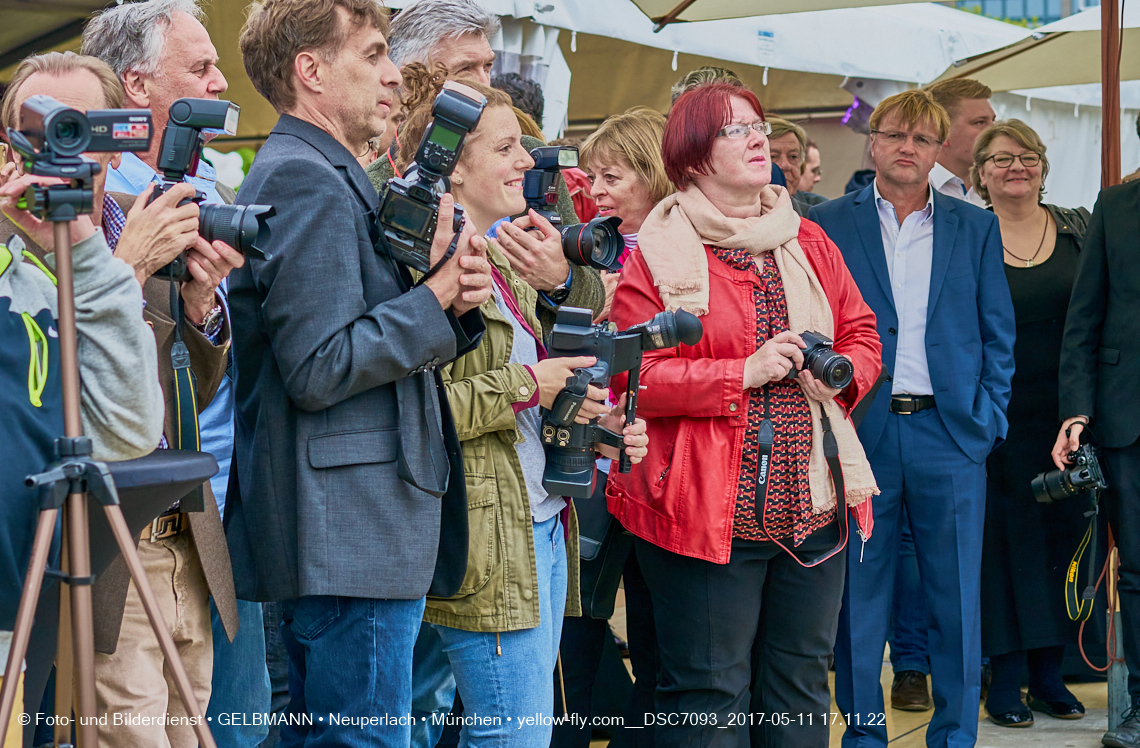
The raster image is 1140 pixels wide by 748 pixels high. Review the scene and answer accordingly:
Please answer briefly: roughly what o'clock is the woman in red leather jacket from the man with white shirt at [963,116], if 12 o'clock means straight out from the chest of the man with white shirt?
The woman in red leather jacket is roughly at 2 o'clock from the man with white shirt.

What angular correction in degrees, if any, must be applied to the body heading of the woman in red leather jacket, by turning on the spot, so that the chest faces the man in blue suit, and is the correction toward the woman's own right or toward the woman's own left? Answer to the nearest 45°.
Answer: approximately 90° to the woman's own left

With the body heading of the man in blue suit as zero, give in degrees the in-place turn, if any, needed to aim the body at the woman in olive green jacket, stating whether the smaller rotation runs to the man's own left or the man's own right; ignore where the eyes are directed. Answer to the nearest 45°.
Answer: approximately 45° to the man's own right

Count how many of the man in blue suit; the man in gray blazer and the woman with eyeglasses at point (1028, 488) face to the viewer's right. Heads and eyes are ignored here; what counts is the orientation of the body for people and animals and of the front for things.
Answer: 1

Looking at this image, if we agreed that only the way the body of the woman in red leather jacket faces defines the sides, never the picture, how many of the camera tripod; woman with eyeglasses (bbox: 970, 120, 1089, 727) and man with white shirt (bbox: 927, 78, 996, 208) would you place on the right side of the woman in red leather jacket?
1

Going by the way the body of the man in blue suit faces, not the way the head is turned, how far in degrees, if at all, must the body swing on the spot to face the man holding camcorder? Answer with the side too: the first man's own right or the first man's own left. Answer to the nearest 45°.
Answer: approximately 45° to the first man's own right

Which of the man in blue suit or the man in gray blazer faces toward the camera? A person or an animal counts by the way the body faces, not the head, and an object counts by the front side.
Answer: the man in blue suit

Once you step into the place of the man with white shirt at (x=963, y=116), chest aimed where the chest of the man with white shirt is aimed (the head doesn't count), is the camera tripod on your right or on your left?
on your right

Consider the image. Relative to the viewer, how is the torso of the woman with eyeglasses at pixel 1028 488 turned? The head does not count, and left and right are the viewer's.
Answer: facing the viewer

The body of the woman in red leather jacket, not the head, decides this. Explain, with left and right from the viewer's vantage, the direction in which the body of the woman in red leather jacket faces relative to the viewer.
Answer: facing the viewer and to the right of the viewer

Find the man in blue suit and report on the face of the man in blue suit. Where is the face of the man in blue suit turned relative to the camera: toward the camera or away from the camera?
toward the camera

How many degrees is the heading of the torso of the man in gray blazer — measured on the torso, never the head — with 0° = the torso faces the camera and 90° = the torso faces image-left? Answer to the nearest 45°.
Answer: approximately 270°

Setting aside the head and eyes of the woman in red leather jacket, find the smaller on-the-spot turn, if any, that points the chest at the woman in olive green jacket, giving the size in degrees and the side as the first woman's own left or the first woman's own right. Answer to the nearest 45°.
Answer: approximately 90° to the first woman's own right

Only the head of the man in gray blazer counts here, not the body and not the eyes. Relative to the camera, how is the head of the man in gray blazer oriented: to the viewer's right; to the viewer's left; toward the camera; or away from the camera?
to the viewer's right

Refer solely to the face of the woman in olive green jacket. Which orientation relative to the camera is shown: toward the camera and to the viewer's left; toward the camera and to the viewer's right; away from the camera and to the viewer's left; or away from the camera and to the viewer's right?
toward the camera and to the viewer's right

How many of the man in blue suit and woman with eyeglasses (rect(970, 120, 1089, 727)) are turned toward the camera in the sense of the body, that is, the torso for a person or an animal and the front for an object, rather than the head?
2

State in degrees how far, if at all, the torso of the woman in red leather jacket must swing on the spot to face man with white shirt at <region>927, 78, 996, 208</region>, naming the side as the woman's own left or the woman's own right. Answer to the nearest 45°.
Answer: approximately 135° to the woman's own left

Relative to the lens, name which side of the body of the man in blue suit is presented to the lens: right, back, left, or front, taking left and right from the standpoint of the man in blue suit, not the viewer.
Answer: front
